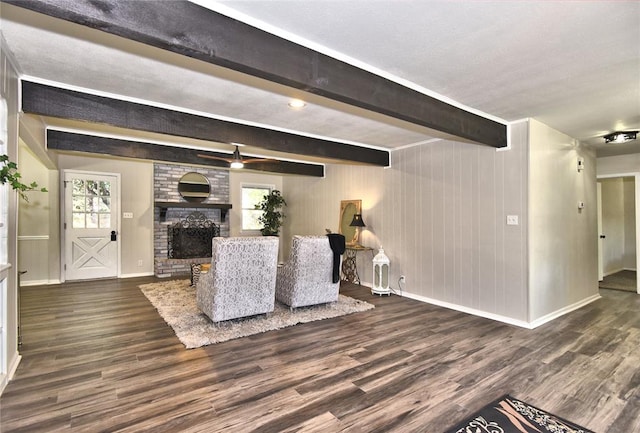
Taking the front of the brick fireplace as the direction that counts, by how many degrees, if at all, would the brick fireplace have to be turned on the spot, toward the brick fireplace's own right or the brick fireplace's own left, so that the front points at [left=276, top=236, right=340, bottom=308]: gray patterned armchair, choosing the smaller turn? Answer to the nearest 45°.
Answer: approximately 45° to the brick fireplace's own left

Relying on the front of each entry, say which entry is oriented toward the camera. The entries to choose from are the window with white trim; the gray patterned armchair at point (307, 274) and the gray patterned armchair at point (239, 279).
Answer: the window with white trim

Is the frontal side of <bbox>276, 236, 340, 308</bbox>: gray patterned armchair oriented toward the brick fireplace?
yes

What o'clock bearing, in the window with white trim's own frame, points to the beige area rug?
The beige area rug is roughly at 12 o'clock from the window with white trim.

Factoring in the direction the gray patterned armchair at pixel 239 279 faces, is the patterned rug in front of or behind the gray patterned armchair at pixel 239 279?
behind

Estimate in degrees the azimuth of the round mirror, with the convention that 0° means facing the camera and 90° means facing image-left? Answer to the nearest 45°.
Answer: approximately 0°

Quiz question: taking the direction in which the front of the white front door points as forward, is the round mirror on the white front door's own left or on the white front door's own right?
on the white front door's own left

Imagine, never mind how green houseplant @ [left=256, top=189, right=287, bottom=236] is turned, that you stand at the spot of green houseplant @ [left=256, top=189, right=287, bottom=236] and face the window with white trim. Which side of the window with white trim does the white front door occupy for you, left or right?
left

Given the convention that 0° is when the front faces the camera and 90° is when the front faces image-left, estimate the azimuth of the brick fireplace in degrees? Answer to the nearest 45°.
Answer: approximately 0°

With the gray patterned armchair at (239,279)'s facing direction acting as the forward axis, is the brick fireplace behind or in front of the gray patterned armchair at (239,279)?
in front

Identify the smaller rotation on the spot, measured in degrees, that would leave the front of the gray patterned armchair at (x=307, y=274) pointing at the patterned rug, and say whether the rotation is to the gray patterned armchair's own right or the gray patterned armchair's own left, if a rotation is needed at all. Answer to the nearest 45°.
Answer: approximately 180°

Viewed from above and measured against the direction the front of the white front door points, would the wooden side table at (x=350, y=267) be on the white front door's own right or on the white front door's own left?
on the white front door's own left
